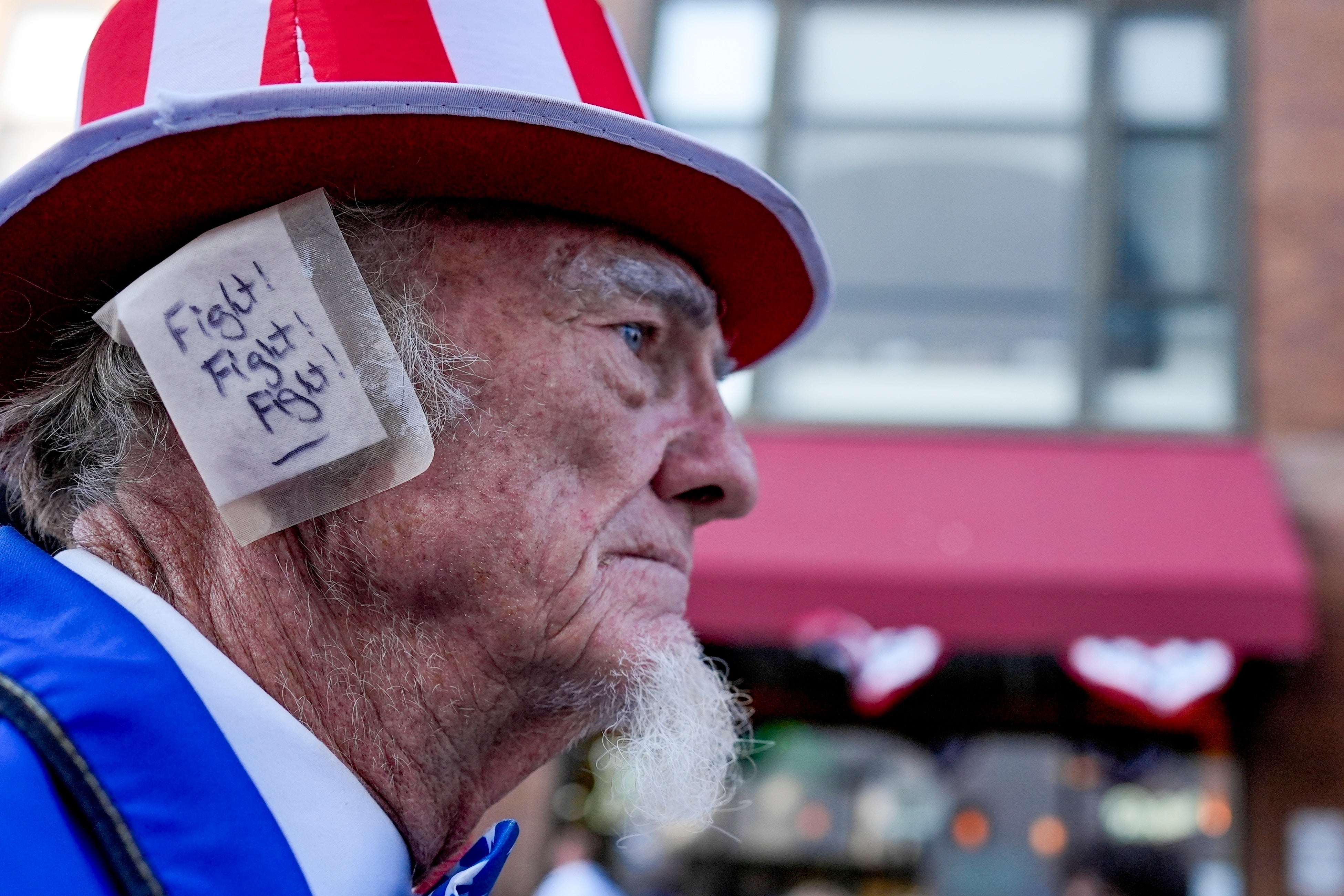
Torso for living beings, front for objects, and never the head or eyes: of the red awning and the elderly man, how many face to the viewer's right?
1

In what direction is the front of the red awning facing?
toward the camera

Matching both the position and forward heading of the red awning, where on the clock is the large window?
The large window is roughly at 6 o'clock from the red awning.

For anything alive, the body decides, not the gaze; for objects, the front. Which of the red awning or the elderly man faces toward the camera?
the red awning

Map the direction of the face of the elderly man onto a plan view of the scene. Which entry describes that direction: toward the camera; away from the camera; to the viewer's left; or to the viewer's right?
to the viewer's right

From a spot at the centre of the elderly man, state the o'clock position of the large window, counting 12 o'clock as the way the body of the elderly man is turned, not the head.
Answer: The large window is roughly at 10 o'clock from the elderly man.

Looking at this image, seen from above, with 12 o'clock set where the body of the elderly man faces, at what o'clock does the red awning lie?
The red awning is roughly at 10 o'clock from the elderly man.

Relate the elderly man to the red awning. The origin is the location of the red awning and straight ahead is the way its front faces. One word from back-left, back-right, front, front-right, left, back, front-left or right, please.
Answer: front

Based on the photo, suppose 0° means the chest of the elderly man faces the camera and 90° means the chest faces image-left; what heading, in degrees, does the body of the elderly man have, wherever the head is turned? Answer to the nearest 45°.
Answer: approximately 270°

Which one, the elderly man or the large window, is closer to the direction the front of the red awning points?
the elderly man
